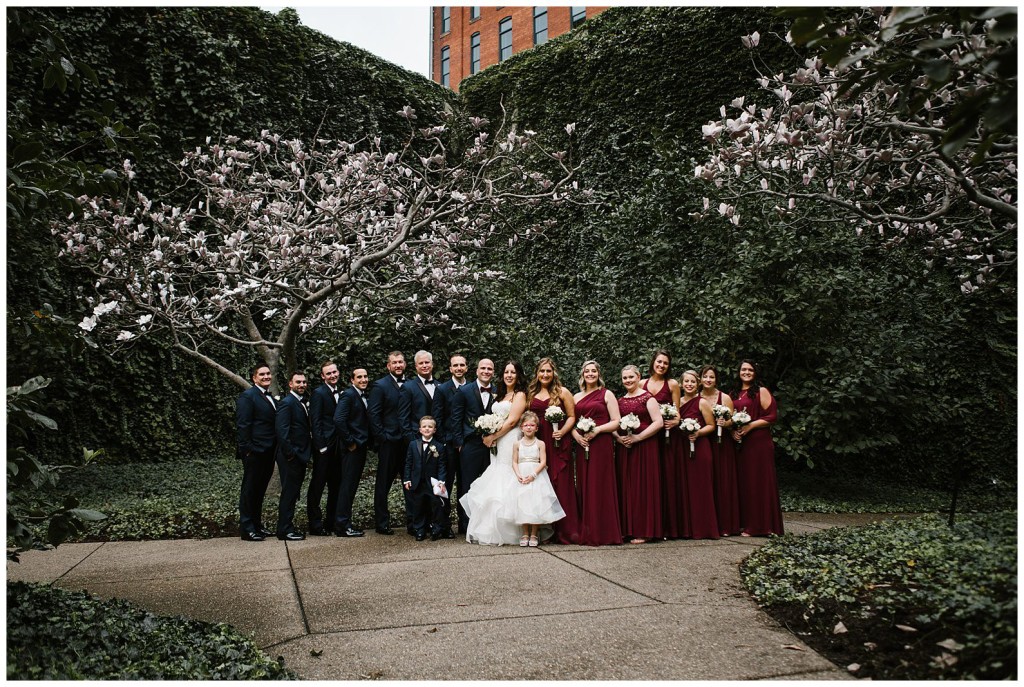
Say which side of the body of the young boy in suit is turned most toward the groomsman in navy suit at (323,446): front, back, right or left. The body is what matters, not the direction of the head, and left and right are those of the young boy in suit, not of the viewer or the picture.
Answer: right

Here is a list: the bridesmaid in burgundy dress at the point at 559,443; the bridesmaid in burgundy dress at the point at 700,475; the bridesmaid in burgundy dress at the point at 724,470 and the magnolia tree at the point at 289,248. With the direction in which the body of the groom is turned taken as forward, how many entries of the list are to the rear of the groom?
1

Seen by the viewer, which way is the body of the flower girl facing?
toward the camera

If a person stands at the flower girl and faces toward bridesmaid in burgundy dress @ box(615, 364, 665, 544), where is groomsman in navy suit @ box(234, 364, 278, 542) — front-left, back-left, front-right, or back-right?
back-left

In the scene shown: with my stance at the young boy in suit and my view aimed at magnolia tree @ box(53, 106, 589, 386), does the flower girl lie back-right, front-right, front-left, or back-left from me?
back-right

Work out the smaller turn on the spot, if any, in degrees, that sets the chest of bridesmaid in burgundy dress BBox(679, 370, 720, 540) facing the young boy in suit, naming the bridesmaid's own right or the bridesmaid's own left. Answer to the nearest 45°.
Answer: approximately 45° to the bridesmaid's own right

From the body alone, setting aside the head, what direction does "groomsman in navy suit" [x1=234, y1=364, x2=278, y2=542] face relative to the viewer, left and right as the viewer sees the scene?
facing the viewer and to the right of the viewer

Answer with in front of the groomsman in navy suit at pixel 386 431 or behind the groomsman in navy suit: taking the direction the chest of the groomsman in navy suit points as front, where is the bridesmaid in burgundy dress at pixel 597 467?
in front

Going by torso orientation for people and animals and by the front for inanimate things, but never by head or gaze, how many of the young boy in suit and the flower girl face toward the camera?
2

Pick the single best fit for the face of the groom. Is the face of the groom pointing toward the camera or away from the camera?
toward the camera

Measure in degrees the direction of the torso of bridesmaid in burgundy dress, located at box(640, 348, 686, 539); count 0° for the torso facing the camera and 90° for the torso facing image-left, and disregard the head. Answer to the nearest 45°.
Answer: approximately 45°

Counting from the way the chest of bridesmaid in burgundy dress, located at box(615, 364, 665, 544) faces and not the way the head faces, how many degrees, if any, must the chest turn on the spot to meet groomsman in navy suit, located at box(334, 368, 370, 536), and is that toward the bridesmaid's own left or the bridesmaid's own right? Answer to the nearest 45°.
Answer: approximately 45° to the bridesmaid's own right

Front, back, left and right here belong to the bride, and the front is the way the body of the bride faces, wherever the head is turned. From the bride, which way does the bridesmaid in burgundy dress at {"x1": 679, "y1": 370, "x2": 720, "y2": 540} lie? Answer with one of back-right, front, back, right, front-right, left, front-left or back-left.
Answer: back-left

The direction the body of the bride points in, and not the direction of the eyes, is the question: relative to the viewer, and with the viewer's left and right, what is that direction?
facing the viewer and to the left of the viewer
